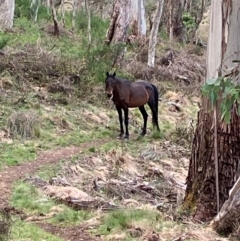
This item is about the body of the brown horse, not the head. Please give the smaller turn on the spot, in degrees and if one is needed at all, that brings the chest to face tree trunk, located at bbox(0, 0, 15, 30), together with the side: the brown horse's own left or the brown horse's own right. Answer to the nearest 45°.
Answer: approximately 90° to the brown horse's own right

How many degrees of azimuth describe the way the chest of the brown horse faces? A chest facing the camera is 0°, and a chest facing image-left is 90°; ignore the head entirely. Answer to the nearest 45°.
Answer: approximately 45°

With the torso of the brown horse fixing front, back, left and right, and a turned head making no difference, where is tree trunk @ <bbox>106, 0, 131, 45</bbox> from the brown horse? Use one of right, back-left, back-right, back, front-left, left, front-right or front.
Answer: back-right

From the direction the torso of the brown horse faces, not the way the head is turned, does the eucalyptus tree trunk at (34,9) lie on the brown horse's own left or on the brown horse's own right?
on the brown horse's own right
